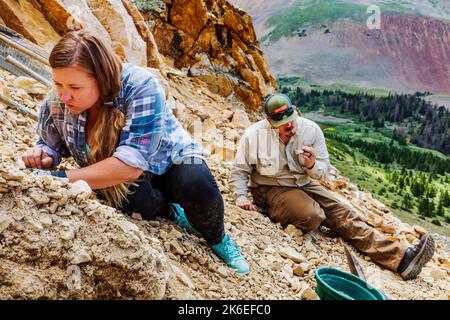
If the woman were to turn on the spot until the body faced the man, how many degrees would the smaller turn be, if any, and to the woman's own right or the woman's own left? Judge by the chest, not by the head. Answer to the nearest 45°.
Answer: approximately 180°

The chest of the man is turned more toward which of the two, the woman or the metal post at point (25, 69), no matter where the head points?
the woman

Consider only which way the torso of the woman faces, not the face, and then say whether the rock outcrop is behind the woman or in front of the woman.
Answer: behind

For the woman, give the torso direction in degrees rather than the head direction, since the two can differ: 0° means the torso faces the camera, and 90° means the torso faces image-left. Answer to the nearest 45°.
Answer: approximately 45°

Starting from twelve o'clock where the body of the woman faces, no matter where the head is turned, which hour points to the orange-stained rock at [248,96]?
The orange-stained rock is roughly at 5 o'clock from the woman.

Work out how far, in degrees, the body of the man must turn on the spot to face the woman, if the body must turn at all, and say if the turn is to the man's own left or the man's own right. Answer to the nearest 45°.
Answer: approximately 45° to the man's own right
